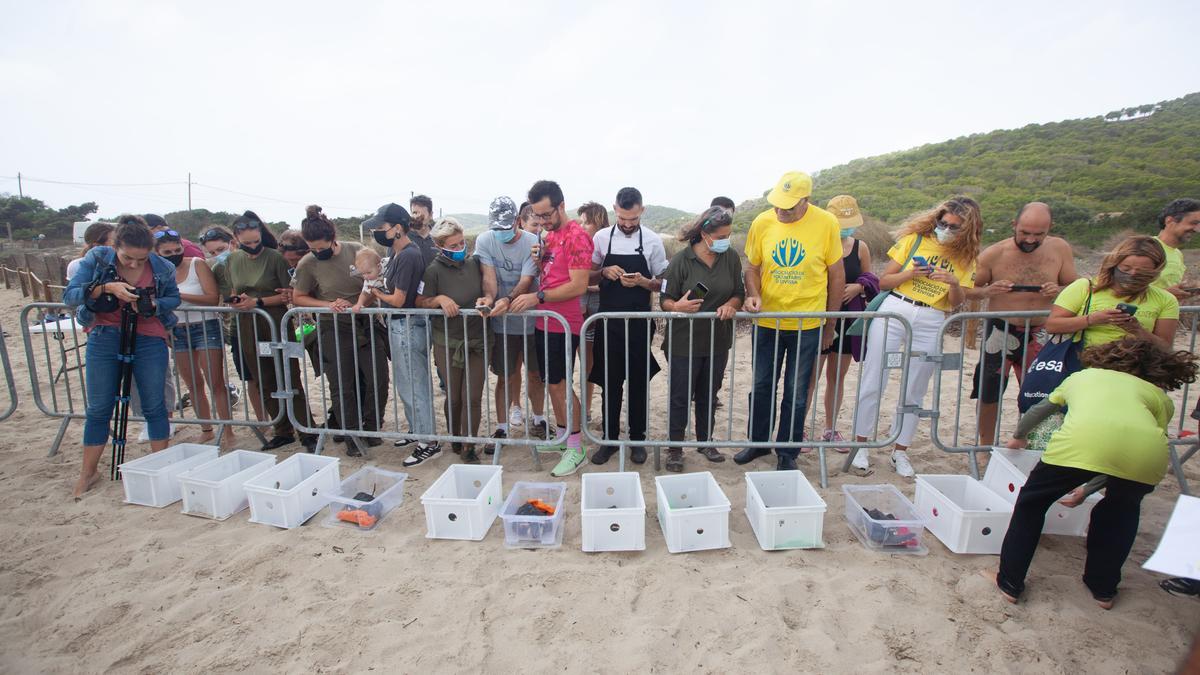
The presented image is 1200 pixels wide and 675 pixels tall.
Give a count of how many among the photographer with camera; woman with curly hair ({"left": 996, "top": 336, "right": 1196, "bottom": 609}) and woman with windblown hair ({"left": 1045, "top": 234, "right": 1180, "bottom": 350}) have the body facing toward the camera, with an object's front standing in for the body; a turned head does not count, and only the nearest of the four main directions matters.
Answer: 2

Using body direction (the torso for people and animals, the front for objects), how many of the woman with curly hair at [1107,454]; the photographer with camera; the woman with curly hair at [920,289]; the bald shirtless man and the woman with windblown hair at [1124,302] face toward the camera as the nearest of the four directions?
4

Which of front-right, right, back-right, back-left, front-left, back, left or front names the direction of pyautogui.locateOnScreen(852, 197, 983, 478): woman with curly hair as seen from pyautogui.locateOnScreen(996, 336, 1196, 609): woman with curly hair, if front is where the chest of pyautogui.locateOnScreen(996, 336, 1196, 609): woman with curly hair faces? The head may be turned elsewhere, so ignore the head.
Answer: front-left

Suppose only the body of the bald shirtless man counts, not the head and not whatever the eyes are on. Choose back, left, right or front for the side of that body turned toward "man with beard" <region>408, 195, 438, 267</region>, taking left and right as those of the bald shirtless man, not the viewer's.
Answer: right

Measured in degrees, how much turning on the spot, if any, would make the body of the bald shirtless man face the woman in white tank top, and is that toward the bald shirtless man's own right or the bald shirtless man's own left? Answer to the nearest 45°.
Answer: approximately 45° to the bald shirtless man's own right

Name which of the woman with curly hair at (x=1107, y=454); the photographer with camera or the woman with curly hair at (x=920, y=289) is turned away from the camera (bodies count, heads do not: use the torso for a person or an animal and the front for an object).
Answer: the woman with curly hair at (x=1107, y=454)

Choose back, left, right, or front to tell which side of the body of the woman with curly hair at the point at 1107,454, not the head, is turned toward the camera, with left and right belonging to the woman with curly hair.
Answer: back

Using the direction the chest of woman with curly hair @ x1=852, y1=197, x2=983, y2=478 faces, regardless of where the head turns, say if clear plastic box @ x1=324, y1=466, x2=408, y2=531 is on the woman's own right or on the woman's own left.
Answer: on the woman's own right

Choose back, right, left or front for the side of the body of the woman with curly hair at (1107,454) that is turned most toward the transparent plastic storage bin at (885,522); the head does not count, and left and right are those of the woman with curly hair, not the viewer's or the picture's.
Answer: left

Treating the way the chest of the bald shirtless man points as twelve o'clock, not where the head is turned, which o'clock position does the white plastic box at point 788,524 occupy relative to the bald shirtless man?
The white plastic box is roughly at 1 o'clock from the bald shirtless man.
